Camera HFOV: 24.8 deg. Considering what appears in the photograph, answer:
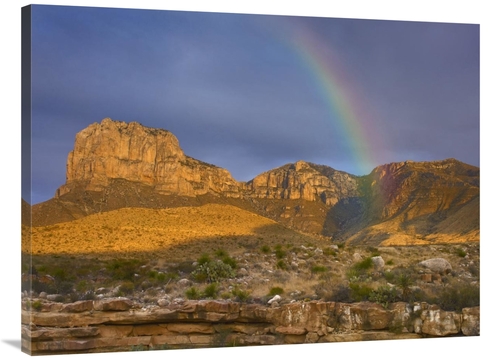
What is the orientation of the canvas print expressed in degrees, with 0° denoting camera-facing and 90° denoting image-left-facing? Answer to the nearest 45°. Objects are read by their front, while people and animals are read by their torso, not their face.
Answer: approximately 315°
